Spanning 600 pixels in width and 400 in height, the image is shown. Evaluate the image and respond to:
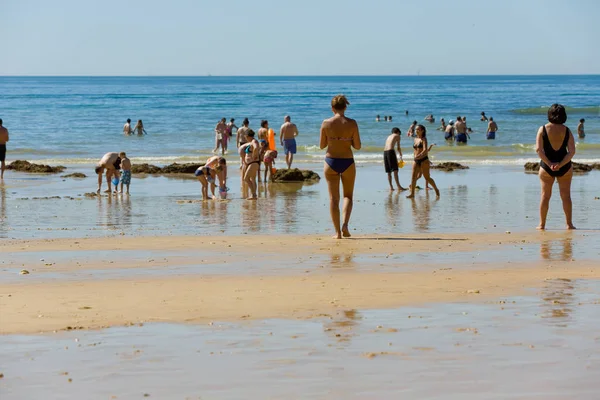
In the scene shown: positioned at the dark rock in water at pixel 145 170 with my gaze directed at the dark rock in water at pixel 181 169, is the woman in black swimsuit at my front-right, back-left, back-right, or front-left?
front-right

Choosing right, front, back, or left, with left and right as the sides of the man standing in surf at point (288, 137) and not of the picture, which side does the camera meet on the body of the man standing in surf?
back

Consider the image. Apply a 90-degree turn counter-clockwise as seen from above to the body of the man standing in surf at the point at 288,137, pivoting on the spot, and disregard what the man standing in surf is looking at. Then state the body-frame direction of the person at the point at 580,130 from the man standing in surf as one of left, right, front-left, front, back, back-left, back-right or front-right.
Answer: back-right

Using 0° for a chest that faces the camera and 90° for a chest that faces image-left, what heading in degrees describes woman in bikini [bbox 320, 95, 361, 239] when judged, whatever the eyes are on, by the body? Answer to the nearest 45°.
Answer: approximately 180°
